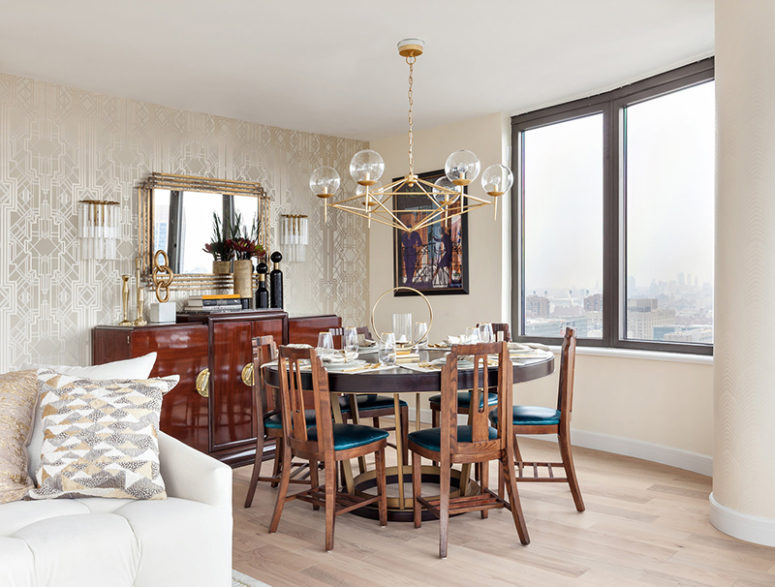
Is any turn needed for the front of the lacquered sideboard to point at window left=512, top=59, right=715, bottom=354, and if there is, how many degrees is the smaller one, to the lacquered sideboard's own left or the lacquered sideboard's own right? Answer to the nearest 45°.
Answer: approximately 45° to the lacquered sideboard's own left

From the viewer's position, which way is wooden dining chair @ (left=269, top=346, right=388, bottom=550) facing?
facing away from the viewer and to the right of the viewer

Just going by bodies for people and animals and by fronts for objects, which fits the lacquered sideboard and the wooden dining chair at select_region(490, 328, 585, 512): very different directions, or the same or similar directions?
very different directions

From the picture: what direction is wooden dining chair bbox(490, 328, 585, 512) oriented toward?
to the viewer's left

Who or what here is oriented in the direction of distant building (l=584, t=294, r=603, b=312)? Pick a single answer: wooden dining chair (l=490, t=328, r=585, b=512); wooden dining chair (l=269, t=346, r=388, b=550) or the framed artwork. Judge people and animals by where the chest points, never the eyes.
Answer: wooden dining chair (l=269, t=346, r=388, b=550)

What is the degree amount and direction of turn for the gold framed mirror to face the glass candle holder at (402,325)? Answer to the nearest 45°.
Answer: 0° — it already faces it

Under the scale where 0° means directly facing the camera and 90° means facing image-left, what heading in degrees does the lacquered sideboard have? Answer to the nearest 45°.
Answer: approximately 315°

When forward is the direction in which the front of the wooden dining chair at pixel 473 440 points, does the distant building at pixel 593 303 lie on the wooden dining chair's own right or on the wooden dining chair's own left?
on the wooden dining chair's own right

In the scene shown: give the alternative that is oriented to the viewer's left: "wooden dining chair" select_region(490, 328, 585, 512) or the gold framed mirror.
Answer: the wooden dining chair

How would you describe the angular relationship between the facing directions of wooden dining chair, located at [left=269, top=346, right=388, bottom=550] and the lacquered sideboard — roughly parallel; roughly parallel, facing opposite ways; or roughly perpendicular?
roughly perpendicular

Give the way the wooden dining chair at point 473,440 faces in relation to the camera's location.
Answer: facing away from the viewer and to the left of the viewer

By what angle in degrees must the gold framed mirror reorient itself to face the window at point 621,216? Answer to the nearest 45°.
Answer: approximately 45° to its left

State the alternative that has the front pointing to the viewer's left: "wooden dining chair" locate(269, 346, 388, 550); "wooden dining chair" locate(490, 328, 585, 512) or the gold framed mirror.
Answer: "wooden dining chair" locate(490, 328, 585, 512)

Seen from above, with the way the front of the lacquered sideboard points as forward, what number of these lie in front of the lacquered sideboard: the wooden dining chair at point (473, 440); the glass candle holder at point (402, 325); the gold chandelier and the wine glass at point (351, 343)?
4

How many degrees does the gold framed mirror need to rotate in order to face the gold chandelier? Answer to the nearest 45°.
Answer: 0° — it already faces it

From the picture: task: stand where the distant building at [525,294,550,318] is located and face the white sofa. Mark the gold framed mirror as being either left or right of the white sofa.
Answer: right
